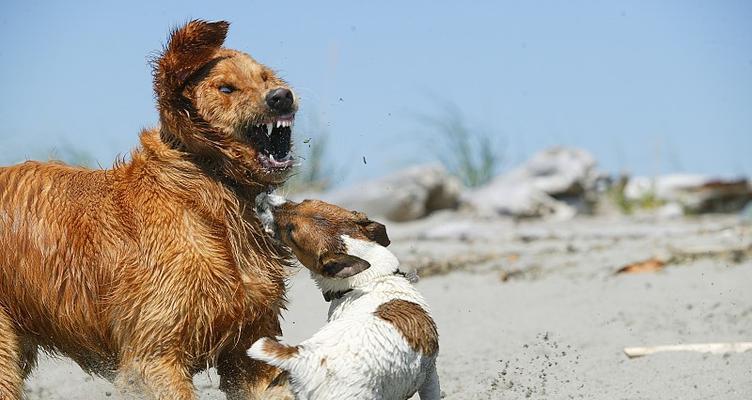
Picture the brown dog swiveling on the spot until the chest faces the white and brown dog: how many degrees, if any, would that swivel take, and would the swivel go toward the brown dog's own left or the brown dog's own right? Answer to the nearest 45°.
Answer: approximately 45° to the brown dog's own left

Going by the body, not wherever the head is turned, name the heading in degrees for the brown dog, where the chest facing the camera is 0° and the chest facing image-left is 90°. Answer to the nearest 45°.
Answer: approximately 315°

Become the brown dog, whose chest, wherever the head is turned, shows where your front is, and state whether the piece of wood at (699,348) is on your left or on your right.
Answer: on your left

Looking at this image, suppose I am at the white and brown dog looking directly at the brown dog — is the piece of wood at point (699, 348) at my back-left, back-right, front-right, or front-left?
back-right
